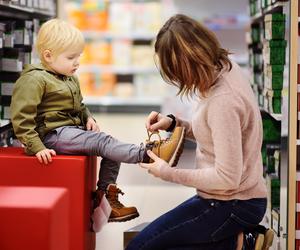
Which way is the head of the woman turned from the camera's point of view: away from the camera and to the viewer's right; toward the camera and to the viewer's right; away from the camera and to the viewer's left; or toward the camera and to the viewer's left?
away from the camera and to the viewer's left

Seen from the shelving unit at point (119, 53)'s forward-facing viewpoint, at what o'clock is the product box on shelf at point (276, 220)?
The product box on shelf is roughly at 12 o'clock from the shelving unit.

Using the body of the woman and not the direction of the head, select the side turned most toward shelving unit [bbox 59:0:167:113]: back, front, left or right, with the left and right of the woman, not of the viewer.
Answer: right

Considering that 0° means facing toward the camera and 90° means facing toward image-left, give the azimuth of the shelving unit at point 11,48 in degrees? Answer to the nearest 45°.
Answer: approximately 315°

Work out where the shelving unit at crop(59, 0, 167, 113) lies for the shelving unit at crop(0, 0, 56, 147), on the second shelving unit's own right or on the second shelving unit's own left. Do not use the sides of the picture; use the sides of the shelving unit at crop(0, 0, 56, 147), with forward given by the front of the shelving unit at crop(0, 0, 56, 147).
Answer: on the second shelving unit's own left

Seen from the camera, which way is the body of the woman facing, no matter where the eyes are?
to the viewer's left
